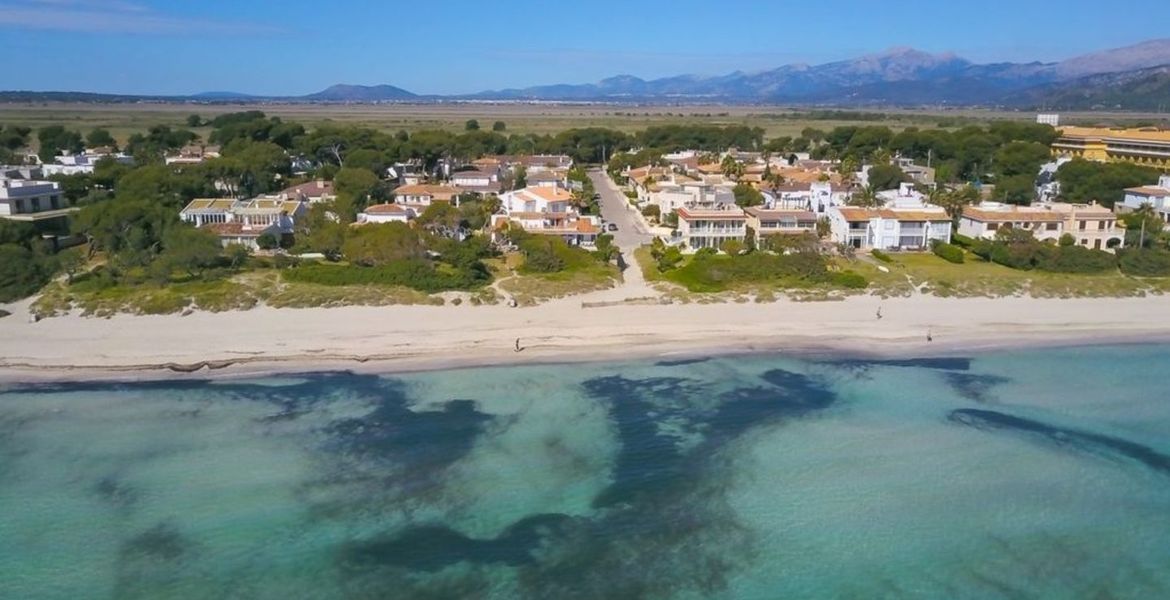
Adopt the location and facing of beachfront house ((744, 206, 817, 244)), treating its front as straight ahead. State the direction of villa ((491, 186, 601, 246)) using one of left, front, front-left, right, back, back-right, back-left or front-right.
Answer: right

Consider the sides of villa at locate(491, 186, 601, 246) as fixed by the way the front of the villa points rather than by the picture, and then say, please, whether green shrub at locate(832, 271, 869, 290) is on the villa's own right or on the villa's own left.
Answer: on the villa's own left

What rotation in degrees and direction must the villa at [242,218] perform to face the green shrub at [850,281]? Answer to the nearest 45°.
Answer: approximately 45° to its left

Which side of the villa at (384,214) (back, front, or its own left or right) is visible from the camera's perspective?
front

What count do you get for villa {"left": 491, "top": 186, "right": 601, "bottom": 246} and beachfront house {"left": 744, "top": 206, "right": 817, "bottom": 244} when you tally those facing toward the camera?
2

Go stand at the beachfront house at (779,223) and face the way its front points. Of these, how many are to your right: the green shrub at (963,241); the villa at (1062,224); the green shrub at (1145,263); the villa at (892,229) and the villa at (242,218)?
1

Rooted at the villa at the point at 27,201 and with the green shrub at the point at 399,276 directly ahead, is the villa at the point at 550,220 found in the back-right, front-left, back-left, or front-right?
front-left

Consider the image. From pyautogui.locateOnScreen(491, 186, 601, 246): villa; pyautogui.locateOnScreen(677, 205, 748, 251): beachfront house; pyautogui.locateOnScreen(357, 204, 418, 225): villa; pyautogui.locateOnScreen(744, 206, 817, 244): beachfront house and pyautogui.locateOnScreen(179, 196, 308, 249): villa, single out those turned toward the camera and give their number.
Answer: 5

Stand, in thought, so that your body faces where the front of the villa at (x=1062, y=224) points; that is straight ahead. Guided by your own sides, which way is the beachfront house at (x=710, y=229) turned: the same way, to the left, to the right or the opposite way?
the same way

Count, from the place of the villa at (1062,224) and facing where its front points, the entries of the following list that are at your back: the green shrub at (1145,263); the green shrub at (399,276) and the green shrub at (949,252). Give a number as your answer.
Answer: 0

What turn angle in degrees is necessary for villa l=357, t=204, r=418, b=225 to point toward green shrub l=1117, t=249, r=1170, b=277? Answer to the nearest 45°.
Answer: approximately 45° to its left

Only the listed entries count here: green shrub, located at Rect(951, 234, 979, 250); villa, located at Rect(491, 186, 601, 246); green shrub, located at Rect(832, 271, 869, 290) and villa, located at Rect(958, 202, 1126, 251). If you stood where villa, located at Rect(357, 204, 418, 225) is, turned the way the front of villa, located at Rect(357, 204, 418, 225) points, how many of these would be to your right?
0

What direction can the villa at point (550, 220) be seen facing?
toward the camera

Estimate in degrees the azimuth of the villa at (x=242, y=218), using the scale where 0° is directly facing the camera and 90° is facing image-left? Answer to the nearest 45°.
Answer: approximately 0°

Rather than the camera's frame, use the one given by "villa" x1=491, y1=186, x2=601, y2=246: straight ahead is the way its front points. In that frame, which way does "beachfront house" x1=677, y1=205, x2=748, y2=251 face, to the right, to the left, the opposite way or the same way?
the same way

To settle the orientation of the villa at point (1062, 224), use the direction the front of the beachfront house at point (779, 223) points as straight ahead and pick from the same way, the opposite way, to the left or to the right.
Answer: the same way

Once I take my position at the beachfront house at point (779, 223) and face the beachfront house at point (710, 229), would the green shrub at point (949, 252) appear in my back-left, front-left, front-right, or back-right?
back-left

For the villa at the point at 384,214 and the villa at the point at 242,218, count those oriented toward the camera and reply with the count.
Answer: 2

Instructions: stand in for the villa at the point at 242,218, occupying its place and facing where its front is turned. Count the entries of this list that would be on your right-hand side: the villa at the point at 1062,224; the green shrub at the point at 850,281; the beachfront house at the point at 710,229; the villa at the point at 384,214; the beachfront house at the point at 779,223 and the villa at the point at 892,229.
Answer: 0

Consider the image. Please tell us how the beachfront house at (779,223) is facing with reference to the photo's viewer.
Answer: facing the viewer

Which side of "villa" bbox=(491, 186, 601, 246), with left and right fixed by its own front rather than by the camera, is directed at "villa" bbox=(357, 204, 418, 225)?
right

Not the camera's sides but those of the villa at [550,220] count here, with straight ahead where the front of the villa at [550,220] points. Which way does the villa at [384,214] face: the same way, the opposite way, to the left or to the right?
the same way

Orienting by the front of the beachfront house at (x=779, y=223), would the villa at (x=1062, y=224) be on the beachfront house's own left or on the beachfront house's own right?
on the beachfront house's own left
